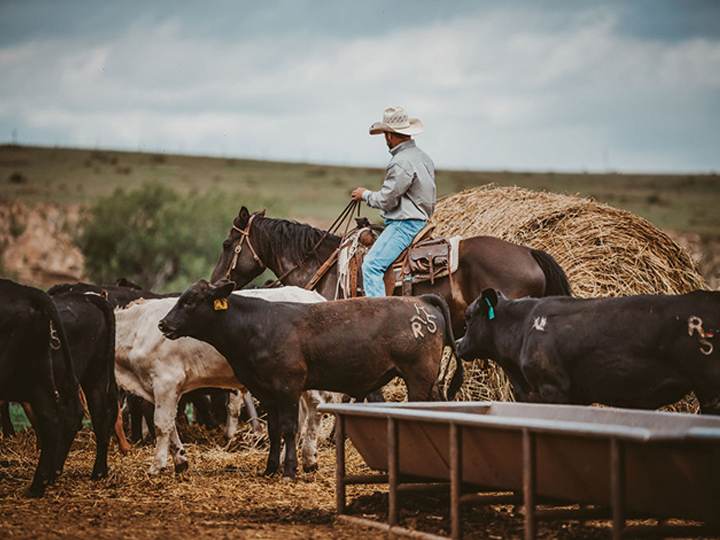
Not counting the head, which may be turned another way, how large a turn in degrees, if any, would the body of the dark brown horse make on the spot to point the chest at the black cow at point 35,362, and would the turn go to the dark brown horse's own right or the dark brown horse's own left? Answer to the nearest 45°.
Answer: approximately 45° to the dark brown horse's own left

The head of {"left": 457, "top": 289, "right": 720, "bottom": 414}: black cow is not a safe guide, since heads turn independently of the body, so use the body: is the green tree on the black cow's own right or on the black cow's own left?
on the black cow's own right

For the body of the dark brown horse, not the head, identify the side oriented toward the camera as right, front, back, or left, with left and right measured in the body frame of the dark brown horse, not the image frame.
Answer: left

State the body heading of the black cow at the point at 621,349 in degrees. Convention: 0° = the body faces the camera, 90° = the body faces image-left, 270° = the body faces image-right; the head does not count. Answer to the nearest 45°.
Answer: approximately 90°

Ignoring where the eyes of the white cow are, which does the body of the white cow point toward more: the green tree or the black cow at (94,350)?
the black cow

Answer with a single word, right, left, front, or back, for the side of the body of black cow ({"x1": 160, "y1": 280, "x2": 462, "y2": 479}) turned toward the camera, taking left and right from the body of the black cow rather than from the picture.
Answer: left

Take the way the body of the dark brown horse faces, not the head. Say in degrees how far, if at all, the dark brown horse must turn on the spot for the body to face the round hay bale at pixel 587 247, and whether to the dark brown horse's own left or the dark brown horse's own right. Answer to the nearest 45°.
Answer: approximately 180°

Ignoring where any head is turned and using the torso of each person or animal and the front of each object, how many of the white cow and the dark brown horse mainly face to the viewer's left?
2

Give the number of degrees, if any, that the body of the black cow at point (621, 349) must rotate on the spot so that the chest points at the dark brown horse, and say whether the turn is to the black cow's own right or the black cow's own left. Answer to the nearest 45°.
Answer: approximately 45° to the black cow's own right

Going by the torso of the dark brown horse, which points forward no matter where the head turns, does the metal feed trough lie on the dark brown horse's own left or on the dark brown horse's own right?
on the dark brown horse's own left
